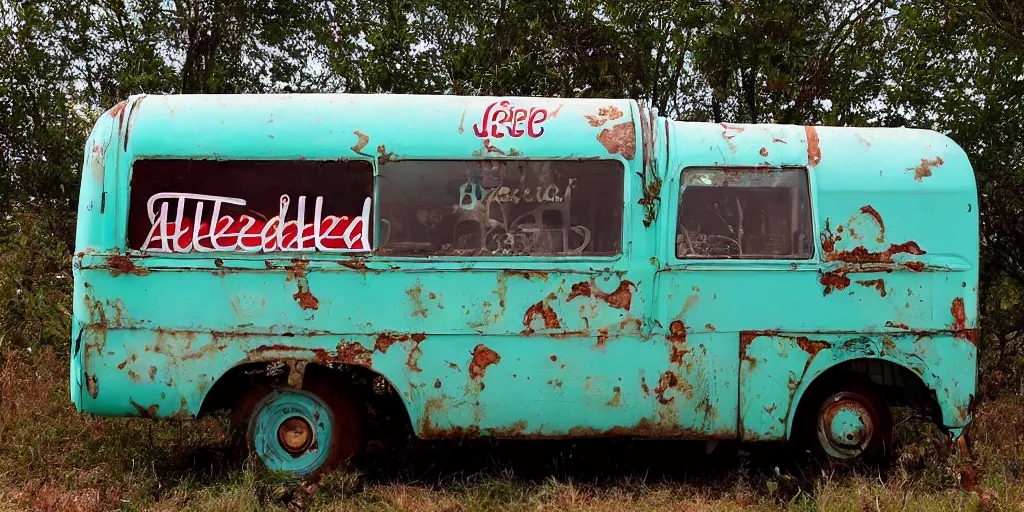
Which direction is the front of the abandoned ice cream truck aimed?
to the viewer's right
